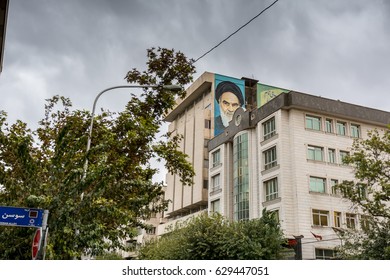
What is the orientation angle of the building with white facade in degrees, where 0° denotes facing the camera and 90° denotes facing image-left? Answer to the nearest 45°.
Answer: approximately 45°
